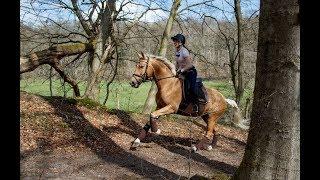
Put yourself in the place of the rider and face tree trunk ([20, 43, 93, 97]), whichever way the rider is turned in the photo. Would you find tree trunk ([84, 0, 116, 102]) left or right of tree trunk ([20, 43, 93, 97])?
right

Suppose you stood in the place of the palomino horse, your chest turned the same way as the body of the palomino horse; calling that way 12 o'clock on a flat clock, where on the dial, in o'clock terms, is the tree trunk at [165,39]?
The tree trunk is roughly at 3 o'clock from the palomino horse.

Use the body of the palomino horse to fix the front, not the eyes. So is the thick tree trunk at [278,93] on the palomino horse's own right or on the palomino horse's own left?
on the palomino horse's own left

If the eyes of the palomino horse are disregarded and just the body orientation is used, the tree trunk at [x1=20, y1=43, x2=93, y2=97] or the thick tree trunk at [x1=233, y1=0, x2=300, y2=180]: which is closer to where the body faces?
the tree trunk

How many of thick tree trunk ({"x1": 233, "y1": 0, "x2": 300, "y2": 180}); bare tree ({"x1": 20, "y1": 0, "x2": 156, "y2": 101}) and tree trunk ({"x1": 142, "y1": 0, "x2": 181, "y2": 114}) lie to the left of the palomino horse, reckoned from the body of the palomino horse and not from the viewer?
1

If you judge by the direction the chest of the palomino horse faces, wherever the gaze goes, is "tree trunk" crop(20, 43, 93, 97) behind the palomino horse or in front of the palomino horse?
in front

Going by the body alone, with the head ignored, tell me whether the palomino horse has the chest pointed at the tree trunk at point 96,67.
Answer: no

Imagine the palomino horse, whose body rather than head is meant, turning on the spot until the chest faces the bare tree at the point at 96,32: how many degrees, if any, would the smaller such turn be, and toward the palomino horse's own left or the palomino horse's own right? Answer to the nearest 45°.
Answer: approximately 45° to the palomino horse's own right

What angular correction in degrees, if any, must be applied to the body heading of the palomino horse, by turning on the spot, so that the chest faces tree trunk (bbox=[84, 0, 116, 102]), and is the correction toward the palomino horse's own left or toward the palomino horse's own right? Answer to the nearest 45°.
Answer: approximately 45° to the palomino horse's own right

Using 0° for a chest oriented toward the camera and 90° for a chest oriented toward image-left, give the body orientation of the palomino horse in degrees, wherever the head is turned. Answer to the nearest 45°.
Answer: approximately 90°
